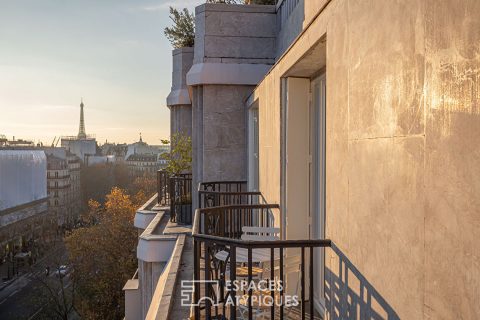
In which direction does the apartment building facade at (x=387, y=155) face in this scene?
to the viewer's left
